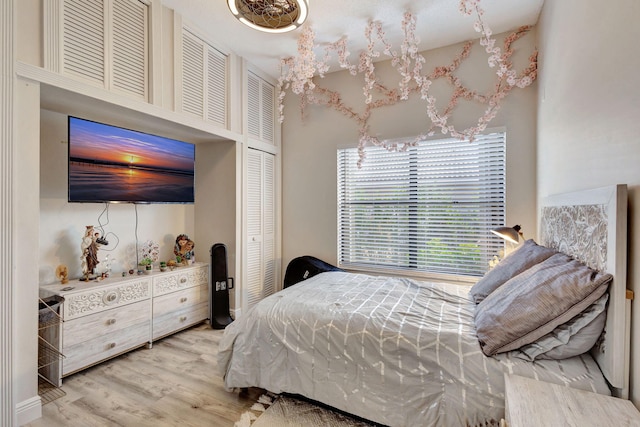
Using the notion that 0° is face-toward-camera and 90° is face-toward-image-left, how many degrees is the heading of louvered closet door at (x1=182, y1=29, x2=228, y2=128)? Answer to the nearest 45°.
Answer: approximately 315°

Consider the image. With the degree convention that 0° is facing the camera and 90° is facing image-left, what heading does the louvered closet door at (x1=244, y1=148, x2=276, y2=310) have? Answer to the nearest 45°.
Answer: approximately 315°

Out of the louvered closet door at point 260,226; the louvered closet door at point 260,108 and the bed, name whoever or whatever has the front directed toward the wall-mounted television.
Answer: the bed

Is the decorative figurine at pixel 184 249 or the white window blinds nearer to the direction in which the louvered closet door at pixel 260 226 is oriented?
the white window blinds

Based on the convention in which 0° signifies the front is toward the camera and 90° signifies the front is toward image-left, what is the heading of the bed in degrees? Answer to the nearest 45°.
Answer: approximately 90°

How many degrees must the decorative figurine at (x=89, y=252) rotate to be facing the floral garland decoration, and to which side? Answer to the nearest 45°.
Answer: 0° — it already faces it

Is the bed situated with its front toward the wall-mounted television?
yes

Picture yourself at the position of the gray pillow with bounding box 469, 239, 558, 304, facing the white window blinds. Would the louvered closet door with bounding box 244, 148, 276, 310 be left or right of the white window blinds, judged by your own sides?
left
